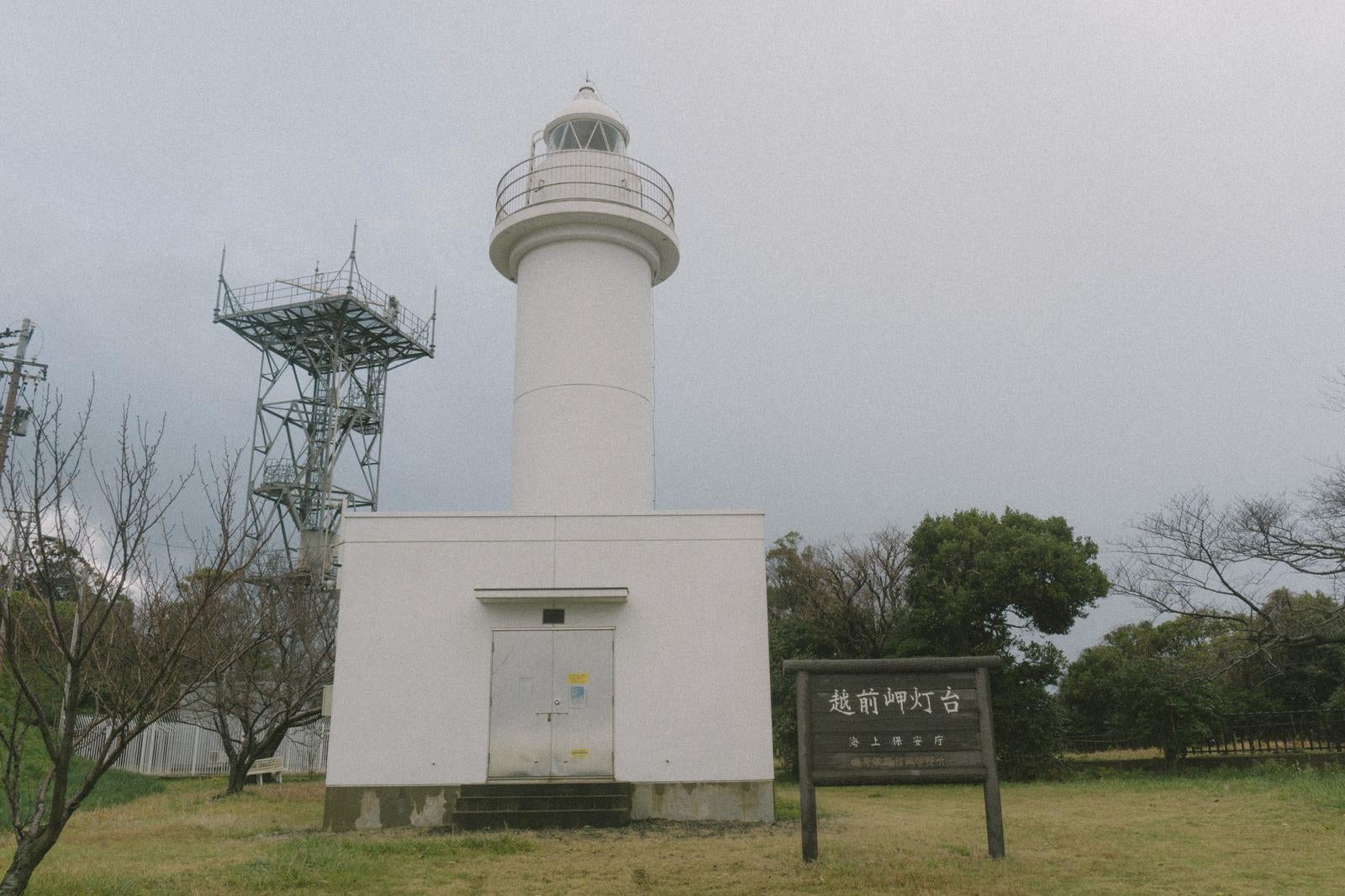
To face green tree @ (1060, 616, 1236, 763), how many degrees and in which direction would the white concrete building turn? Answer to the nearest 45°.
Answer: approximately 135° to its left

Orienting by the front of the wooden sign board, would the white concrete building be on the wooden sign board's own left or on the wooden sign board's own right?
on the wooden sign board's own right

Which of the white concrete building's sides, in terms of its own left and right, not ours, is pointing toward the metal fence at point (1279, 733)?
left

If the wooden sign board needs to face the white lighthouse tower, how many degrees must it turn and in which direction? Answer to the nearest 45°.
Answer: approximately 135° to its right

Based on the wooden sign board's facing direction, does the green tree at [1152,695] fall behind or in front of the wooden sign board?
behind

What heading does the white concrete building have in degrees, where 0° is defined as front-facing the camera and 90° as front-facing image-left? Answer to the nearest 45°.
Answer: approximately 0°

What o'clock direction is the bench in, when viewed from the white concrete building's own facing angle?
The bench is roughly at 5 o'clock from the white concrete building.

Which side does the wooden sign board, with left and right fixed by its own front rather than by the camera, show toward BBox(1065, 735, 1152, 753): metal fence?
back

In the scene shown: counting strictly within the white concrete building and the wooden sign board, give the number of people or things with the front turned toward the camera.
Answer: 2
